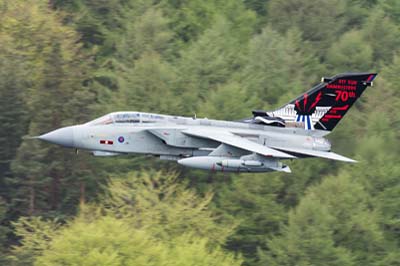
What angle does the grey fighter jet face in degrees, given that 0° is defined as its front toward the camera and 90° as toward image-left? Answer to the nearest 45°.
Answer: approximately 90°
